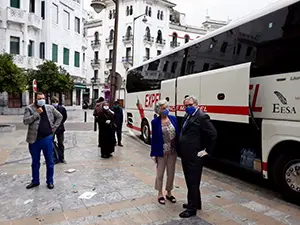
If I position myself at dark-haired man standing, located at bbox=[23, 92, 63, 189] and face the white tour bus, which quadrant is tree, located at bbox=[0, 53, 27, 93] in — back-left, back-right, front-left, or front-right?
front-left

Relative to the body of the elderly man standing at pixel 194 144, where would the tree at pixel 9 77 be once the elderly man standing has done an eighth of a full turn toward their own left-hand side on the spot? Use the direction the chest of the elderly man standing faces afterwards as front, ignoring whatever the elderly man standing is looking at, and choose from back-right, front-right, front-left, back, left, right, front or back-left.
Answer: back-right

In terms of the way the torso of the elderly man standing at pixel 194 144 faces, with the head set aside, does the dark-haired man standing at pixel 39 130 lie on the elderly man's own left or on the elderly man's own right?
on the elderly man's own right

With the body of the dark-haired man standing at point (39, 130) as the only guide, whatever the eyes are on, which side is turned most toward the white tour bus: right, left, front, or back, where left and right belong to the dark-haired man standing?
left

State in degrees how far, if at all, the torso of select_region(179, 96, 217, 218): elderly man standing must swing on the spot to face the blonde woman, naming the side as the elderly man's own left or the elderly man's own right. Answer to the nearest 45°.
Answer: approximately 90° to the elderly man's own right

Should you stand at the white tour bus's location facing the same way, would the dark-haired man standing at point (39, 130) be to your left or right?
on your right

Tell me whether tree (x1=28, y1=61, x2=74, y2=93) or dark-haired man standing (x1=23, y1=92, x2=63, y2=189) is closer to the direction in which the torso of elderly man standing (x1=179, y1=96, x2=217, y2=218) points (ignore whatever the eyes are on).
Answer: the dark-haired man standing

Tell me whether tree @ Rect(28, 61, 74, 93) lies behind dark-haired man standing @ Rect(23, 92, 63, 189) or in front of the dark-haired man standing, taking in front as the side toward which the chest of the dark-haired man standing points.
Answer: behind

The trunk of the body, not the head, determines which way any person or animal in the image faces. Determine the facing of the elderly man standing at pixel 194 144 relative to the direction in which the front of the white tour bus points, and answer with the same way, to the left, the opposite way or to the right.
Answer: to the right
